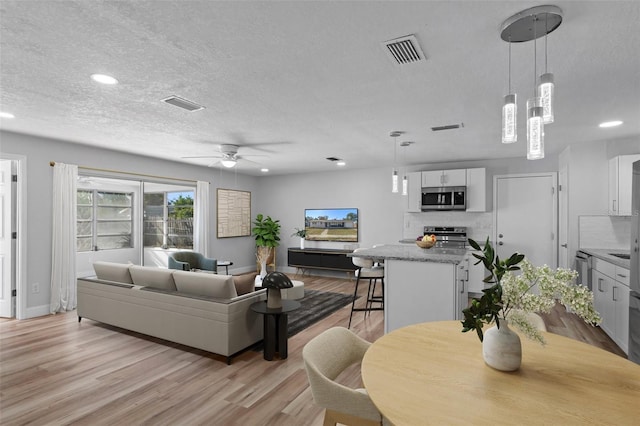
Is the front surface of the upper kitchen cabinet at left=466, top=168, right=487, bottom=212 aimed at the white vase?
yes

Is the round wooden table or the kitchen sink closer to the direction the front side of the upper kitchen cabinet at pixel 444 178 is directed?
the round wooden table

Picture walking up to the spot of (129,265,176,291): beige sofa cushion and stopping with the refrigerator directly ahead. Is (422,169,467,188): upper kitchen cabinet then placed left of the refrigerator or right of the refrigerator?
left

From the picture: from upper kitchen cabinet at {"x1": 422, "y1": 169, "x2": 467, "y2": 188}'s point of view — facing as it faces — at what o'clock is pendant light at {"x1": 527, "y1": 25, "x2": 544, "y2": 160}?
The pendant light is roughly at 12 o'clock from the upper kitchen cabinet.

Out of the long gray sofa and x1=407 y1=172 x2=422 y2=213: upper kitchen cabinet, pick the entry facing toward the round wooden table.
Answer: the upper kitchen cabinet

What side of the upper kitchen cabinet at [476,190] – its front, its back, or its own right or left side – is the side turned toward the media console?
right

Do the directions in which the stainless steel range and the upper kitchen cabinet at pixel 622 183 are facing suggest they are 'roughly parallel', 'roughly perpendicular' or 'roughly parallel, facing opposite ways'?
roughly perpendicular

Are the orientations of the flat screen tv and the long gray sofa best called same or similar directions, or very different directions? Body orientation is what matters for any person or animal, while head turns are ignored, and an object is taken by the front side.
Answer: very different directions

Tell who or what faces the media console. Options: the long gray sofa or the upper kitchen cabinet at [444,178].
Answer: the long gray sofa
